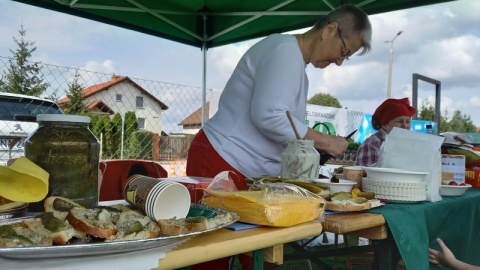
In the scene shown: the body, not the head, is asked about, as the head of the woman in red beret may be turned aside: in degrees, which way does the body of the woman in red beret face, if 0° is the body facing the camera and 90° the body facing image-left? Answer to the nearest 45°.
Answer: approximately 315°

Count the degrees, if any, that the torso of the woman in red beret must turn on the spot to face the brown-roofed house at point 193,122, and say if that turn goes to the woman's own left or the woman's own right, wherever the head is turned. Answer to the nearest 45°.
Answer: approximately 180°

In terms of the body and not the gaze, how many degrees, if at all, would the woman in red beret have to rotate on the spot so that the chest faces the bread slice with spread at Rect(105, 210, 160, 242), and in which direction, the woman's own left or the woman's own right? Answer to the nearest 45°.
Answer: approximately 45° to the woman's own right

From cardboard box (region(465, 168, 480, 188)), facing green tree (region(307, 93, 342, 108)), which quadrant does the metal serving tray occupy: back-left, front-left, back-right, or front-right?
back-left

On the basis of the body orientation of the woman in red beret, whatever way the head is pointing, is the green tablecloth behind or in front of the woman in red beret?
in front

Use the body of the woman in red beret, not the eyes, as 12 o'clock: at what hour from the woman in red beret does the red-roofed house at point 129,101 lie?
The red-roofed house is roughly at 5 o'clock from the woman in red beret.

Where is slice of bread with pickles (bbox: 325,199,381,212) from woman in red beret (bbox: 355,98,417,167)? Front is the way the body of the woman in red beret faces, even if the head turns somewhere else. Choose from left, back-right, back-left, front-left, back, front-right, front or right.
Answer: front-right

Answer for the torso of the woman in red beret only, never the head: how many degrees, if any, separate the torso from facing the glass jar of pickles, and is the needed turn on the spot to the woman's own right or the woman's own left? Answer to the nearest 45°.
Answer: approximately 45° to the woman's own right

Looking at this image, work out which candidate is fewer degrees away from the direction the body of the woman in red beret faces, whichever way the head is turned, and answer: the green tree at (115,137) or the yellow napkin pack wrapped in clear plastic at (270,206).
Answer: the yellow napkin pack wrapped in clear plastic
